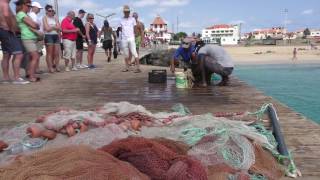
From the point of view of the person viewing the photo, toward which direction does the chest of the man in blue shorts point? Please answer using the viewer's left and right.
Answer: facing to the right of the viewer

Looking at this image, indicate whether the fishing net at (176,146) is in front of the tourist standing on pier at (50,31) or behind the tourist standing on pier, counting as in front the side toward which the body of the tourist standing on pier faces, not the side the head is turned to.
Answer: in front

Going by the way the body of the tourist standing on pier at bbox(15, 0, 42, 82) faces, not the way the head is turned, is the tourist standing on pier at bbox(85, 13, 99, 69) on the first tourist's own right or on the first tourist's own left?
on the first tourist's own left

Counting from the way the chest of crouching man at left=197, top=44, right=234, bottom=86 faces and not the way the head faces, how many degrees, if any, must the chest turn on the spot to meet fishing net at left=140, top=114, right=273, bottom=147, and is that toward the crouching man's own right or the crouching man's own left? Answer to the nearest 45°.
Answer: approximately 90° to the crouching man's own left

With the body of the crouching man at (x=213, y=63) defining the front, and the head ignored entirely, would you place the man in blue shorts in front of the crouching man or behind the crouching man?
in front

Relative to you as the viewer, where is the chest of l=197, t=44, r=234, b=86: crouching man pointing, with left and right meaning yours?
facing to the left of the viewer

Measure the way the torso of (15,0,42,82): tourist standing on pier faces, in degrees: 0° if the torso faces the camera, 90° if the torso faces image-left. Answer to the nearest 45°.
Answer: approximately 270°

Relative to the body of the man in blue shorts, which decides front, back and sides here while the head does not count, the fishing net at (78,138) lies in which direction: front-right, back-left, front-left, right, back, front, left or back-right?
right
